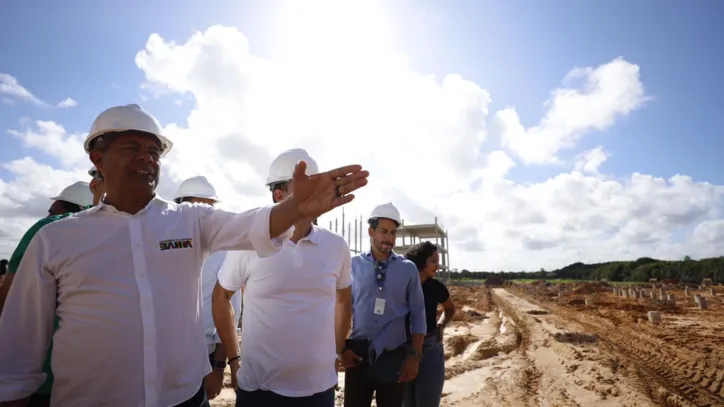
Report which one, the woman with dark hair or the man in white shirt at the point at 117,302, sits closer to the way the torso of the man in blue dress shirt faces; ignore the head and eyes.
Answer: the man in white shirt

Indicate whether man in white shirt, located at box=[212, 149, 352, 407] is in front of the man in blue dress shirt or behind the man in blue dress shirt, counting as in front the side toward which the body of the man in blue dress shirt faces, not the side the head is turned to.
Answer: in front

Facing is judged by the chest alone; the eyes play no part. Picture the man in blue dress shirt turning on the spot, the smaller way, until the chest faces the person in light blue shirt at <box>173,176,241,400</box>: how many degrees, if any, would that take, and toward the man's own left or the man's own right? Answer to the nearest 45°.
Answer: approximately 90° to the man's own right

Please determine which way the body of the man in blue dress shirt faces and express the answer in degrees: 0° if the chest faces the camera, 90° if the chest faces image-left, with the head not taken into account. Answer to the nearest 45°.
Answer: approximately 0°

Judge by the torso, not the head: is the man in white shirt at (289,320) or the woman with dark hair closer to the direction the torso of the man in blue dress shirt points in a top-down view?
the man in white shirt

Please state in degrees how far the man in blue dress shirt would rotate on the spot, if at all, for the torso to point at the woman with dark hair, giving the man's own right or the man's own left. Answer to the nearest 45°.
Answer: approximately 135° to the man's own left

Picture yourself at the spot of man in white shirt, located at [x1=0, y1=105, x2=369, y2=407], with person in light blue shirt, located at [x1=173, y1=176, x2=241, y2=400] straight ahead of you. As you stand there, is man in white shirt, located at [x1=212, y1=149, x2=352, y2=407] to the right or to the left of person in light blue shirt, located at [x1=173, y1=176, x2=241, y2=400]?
right
